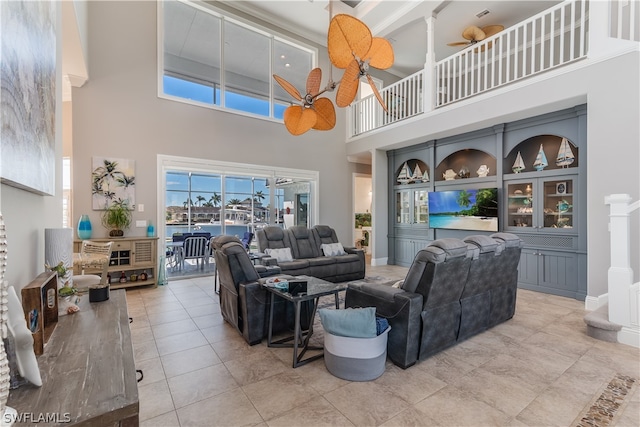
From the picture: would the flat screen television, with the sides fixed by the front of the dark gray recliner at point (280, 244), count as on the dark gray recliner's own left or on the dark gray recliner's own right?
on the dark gray recliner's own left

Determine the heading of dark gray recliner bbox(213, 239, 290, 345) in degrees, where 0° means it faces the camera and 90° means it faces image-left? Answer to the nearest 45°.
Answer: approximately 225°

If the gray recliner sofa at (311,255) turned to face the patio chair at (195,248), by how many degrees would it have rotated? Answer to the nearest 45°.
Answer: approximately 135° to its right

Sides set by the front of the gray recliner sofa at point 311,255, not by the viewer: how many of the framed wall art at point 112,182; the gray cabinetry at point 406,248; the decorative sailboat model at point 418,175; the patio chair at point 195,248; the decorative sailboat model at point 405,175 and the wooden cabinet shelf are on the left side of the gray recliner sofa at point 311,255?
3

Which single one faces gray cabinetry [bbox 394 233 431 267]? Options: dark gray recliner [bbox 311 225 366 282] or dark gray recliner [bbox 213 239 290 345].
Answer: dark gray recliner [bbox 213 239 290 345]

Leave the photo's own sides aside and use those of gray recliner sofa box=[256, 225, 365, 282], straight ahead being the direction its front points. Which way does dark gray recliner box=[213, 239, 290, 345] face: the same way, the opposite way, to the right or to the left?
to the left

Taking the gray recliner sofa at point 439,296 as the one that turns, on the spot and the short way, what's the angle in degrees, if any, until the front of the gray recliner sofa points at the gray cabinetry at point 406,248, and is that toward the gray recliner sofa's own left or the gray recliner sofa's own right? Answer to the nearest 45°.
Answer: approximately 45° to the gray recliner sofa's own right
